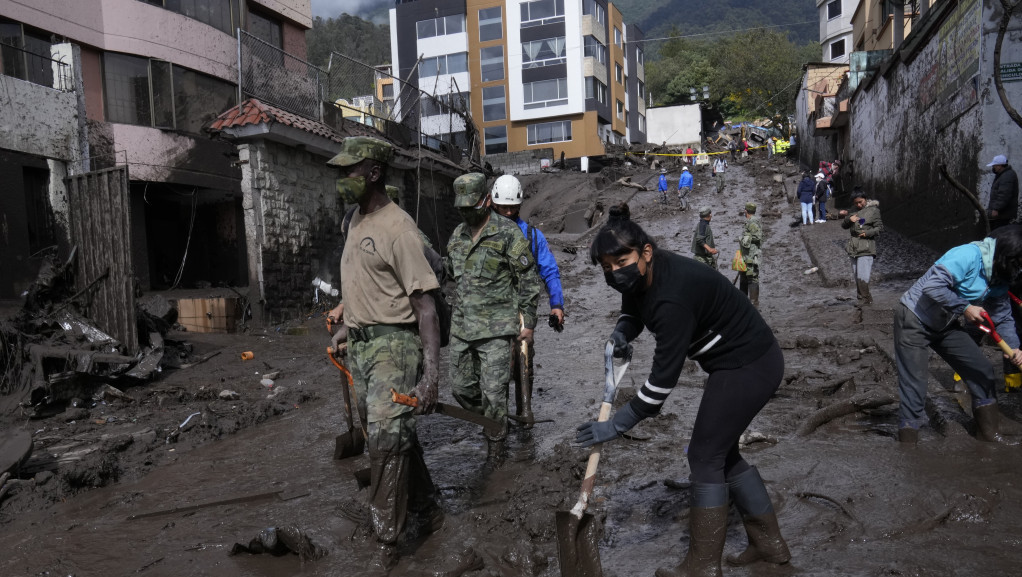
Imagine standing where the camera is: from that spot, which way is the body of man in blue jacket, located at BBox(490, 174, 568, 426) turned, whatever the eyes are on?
toward the camera

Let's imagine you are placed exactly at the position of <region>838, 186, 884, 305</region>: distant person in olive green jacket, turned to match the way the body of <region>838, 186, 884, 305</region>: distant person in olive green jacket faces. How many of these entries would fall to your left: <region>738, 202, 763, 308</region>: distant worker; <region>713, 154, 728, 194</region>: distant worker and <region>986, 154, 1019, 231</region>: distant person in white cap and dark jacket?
1

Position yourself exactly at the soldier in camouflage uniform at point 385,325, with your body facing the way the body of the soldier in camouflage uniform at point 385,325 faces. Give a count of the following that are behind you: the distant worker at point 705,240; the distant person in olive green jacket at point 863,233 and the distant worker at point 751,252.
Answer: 3

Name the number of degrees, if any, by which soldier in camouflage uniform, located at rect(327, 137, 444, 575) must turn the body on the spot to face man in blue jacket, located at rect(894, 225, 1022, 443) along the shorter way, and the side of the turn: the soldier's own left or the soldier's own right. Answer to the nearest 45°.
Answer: approximately 135° to the soldier's own left

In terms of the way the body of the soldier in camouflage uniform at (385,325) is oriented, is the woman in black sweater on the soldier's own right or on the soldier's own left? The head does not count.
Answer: on the soldier's own left

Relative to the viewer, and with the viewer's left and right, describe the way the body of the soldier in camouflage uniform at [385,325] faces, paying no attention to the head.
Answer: facing the viewer and to the left of the viewer

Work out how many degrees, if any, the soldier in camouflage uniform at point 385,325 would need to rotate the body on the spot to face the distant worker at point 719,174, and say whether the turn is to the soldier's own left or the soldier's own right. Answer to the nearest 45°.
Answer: approximately 180°

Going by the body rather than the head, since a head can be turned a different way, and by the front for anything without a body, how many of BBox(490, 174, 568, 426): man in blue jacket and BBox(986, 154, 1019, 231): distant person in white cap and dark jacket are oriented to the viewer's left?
1

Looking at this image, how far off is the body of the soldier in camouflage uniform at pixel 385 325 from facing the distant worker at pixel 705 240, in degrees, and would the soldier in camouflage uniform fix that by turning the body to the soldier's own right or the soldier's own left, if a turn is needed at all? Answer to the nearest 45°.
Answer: approximately 180°

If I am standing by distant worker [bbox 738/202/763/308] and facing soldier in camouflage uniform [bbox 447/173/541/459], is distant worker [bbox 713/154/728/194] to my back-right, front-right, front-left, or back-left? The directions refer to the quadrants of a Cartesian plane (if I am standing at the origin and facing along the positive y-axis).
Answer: back-right

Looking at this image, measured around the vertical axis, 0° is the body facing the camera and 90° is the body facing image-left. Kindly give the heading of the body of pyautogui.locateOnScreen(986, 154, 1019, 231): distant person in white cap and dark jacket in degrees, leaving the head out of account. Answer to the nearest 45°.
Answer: approximately 90°

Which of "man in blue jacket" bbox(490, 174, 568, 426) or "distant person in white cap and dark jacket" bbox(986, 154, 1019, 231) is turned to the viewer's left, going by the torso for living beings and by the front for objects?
the distant person in white cap and dark jacket
